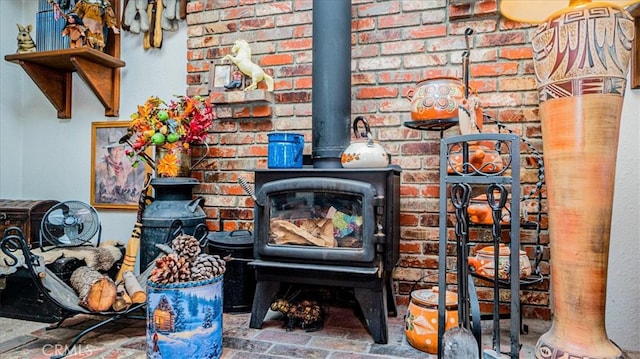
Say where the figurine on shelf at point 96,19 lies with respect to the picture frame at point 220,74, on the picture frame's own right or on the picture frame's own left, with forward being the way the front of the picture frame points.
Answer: on the picture frame's own right

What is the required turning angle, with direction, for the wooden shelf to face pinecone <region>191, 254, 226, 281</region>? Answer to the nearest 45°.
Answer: approximately 45° to its left

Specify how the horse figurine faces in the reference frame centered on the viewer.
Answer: facing to the left of the viewer

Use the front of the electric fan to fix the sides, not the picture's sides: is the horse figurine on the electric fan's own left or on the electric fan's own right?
on the electric fan's own left

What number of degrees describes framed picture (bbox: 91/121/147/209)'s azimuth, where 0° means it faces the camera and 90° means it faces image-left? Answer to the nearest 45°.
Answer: approximately 0°

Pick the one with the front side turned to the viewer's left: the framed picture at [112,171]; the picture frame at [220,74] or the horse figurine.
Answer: the horse figurine
